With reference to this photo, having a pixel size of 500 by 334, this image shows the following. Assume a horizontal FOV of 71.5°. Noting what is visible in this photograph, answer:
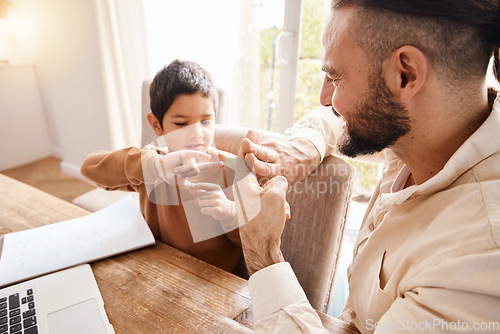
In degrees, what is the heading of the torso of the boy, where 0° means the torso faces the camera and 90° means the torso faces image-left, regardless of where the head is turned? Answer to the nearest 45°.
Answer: approximately 315°

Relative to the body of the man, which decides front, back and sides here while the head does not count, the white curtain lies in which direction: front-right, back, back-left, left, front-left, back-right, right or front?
front-right

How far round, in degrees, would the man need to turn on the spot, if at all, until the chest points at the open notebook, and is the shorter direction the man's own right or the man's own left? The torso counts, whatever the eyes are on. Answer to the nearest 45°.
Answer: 0° — they already face it

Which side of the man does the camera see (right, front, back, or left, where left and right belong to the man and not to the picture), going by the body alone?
left
